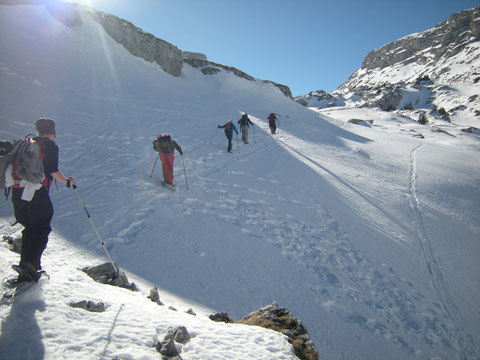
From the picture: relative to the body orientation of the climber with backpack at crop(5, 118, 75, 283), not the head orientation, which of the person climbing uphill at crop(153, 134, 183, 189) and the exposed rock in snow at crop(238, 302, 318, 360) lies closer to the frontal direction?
the person climbing uphill

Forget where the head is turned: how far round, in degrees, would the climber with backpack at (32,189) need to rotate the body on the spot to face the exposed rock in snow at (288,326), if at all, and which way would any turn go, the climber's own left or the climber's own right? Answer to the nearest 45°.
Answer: approximately 90° to the climber's own right

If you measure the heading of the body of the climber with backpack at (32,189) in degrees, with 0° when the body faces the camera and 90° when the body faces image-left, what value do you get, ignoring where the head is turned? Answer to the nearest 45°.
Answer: approximately 225°

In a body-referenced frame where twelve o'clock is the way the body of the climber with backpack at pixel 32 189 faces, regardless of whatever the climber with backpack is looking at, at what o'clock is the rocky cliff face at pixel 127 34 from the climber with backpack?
The rocky cliff face is roughly at 11 o'clock from the climber with backpack.
